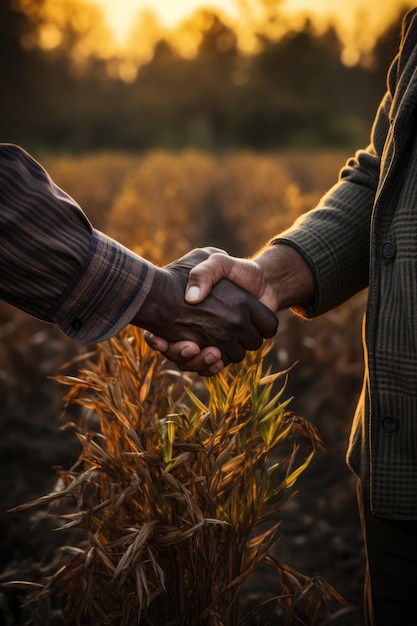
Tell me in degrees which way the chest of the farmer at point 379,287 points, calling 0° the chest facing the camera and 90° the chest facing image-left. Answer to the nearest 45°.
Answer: approximately 45°
